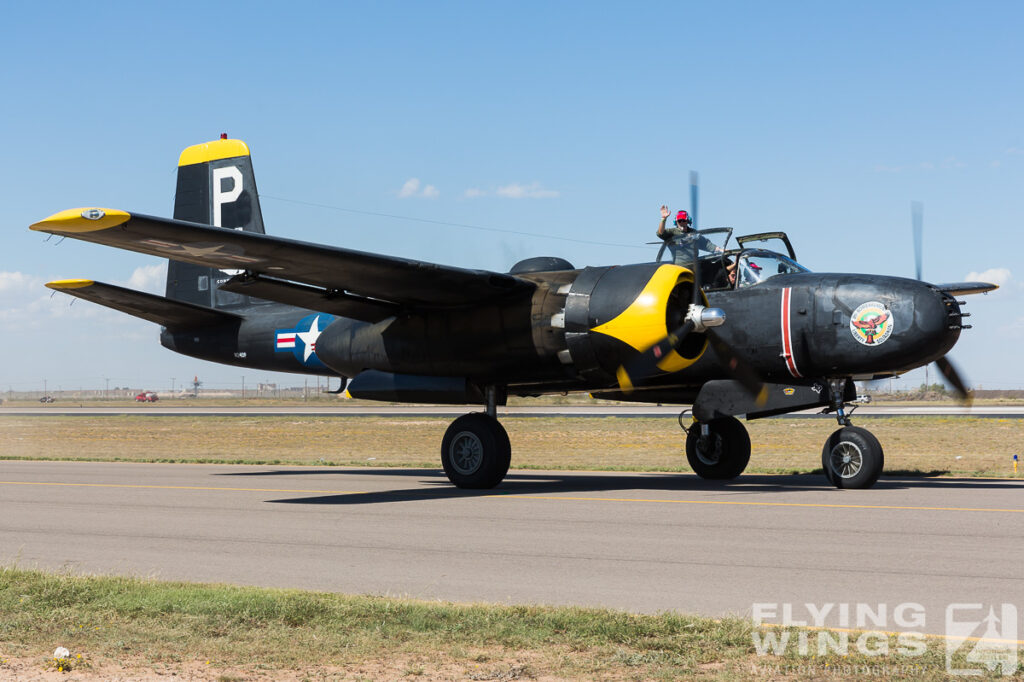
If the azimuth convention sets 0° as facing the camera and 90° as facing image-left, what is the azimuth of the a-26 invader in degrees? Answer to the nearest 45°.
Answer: approximately 315°

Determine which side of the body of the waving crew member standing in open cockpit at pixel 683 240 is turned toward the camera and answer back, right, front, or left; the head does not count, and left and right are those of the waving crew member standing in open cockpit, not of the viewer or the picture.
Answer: front
